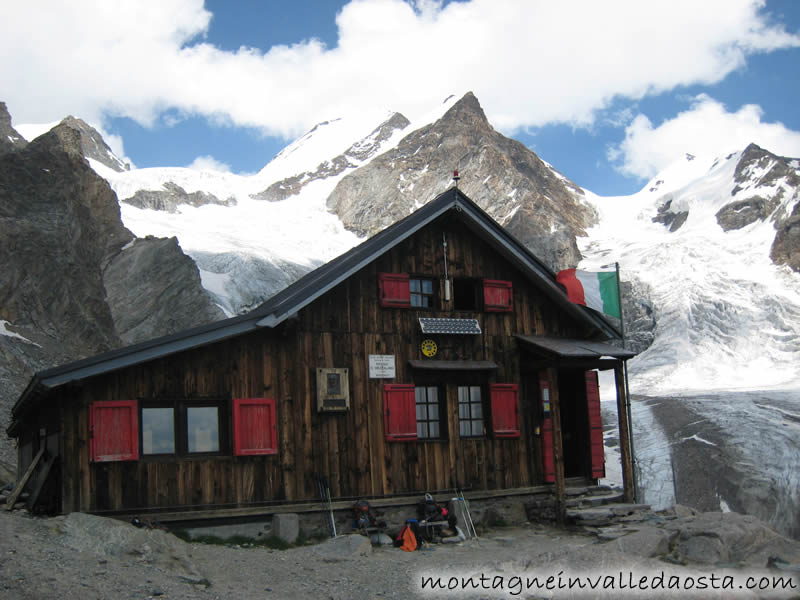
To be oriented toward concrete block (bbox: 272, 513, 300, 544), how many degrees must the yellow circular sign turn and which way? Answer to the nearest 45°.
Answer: approximately 45° to its right

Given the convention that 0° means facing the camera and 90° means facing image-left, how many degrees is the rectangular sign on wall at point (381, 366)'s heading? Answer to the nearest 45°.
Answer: approximately 0°

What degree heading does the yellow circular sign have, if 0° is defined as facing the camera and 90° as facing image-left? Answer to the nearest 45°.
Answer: approximately 0°

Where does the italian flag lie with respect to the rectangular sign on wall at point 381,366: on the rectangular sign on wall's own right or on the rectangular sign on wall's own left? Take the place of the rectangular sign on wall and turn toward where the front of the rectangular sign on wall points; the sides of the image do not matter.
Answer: on the rectangular sign on wall's own left

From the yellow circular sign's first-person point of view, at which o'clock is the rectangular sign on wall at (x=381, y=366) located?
The rectangular sign on wall is roughly at 2 o'clock from the yellow circular sign.

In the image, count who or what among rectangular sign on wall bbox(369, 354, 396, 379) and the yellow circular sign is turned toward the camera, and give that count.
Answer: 2
